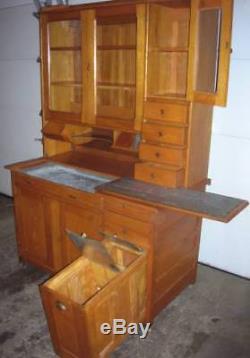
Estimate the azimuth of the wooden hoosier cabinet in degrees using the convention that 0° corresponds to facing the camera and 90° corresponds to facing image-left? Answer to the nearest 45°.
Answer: approximately 45°
